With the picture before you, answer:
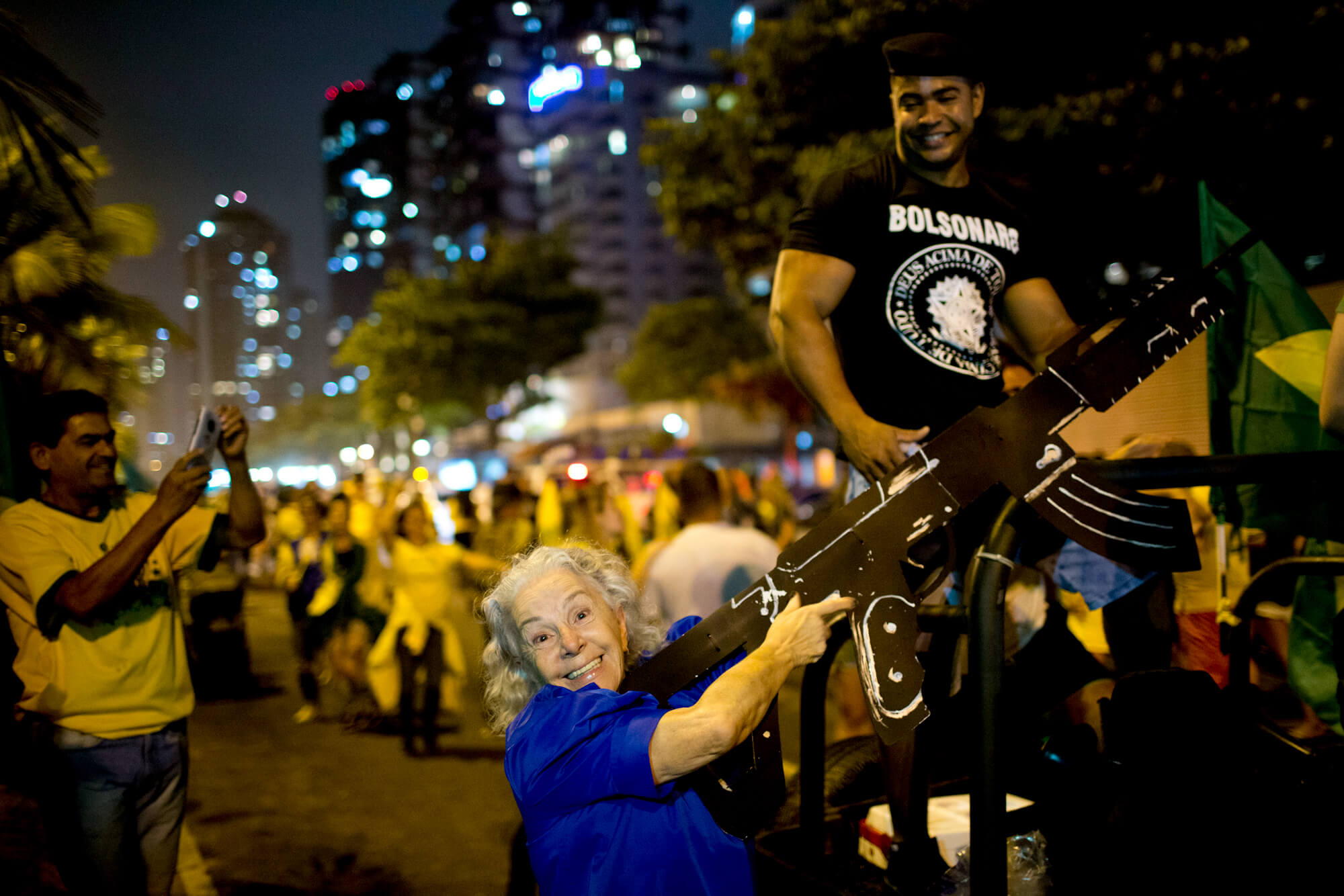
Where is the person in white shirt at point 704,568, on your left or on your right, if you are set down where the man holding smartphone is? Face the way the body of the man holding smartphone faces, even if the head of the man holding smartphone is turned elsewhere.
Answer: on your left

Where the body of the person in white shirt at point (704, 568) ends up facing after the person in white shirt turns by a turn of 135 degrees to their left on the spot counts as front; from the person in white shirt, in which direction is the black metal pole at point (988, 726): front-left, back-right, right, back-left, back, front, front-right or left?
front-left

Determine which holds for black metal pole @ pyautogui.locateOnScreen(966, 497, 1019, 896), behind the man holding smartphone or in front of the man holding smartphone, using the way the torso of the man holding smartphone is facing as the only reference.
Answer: in front

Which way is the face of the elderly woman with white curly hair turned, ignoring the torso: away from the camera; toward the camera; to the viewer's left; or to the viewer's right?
toward the camera

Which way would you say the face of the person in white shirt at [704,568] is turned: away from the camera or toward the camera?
away from the camera

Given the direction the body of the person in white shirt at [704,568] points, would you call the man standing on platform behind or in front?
behind

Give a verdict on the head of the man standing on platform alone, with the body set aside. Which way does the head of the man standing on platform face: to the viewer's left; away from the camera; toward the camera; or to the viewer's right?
toward the camera

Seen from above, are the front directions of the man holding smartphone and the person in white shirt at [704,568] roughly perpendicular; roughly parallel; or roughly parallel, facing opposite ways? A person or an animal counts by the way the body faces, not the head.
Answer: roughly perpendicular

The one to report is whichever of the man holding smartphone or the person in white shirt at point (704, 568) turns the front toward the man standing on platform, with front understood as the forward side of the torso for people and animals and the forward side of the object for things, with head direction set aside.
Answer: the man holding smartphone

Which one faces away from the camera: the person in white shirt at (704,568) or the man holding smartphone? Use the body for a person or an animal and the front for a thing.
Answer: the person in white shirt

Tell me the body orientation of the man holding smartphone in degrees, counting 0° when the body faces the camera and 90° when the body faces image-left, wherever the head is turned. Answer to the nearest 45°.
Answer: approximately 315°

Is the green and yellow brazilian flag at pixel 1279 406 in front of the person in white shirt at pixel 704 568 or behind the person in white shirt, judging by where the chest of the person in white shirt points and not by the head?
behind

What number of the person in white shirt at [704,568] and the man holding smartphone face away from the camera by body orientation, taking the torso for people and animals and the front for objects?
1

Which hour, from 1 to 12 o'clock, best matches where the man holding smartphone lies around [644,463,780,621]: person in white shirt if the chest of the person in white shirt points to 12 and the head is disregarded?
The man holding smartphone is roughly at 7 o'clock from the person in white shirt.

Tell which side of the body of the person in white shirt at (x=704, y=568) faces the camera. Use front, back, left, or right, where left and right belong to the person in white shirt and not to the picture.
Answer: back

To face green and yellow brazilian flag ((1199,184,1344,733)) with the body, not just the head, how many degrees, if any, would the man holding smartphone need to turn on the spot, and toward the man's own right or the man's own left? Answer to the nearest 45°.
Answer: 0° — they already face it
